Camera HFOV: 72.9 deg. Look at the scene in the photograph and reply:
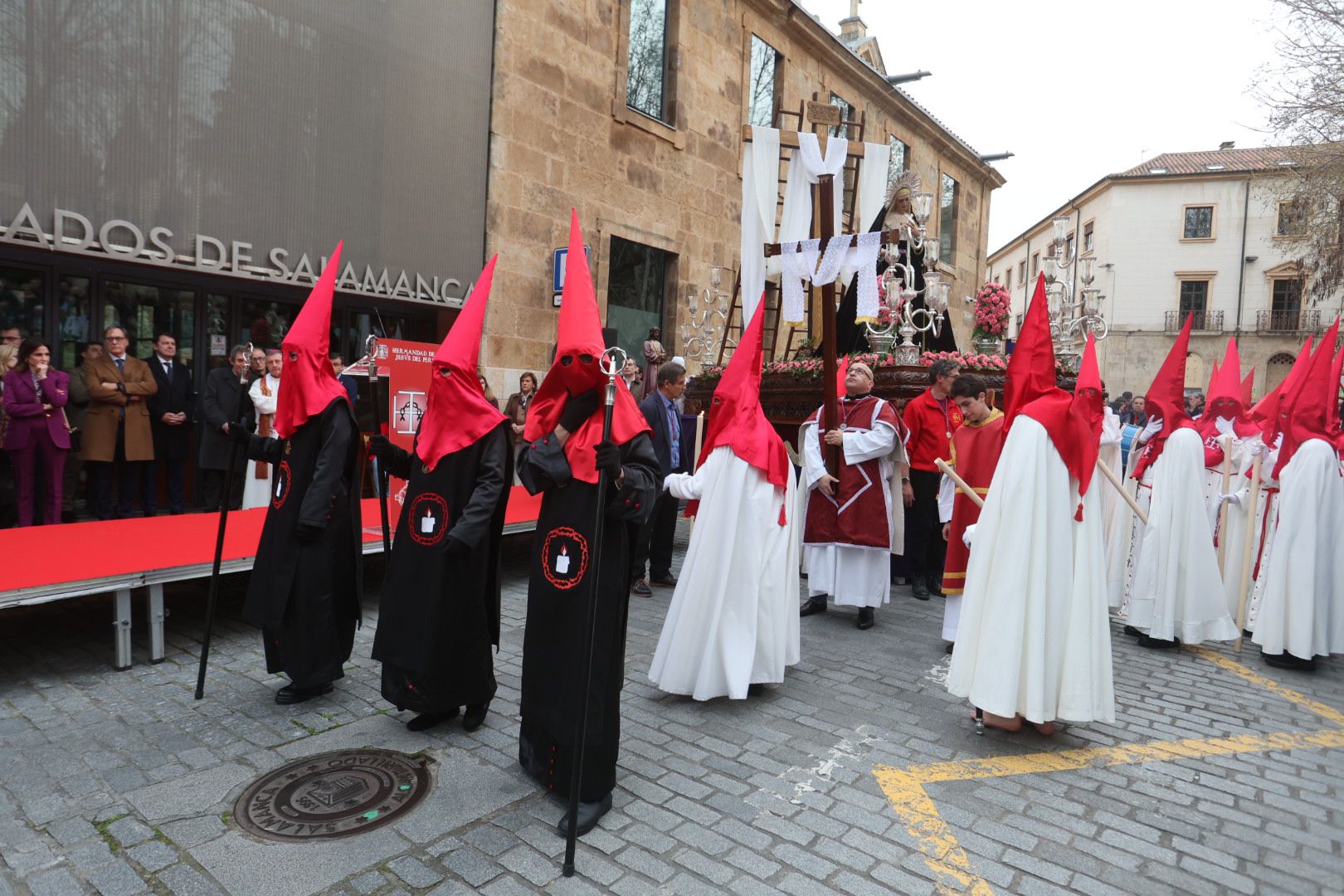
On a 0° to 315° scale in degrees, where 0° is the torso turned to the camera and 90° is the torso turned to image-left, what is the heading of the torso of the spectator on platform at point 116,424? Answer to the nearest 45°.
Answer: approximately 0°

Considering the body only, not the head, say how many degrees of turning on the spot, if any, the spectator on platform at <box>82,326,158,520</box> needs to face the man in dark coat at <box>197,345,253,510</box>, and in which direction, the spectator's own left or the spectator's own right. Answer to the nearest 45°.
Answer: approximately 90° to the spectator's own left

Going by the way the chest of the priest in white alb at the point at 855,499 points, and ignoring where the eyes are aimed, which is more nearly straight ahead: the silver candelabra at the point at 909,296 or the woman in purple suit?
the woman in purple suit

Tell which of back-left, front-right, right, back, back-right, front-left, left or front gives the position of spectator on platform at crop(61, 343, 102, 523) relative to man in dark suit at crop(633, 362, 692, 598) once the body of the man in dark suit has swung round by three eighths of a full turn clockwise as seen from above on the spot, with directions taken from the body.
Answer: front

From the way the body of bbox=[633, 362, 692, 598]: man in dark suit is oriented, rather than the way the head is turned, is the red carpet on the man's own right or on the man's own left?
on the man's own right

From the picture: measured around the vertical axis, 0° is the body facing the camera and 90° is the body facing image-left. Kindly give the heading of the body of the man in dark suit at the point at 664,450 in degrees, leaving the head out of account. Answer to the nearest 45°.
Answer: approximately 315°

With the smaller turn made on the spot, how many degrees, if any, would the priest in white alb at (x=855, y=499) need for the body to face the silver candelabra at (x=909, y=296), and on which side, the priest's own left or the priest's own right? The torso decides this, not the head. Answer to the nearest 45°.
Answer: approximately 135° to the priest's own right

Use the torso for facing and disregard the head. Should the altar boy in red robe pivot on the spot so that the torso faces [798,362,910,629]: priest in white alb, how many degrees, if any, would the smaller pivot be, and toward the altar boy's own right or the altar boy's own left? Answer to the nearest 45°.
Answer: approximately 90° to the altar boy's own right
